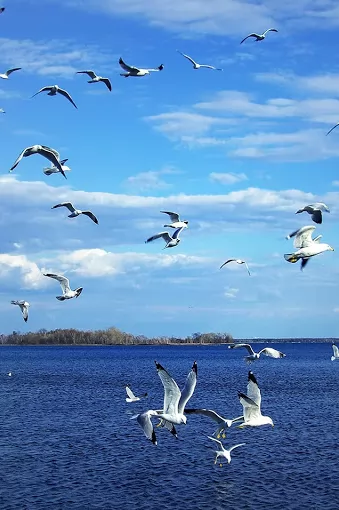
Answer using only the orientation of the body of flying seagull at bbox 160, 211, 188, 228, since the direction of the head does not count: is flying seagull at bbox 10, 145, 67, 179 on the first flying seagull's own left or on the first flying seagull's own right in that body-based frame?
on the first flying seagull's own right
